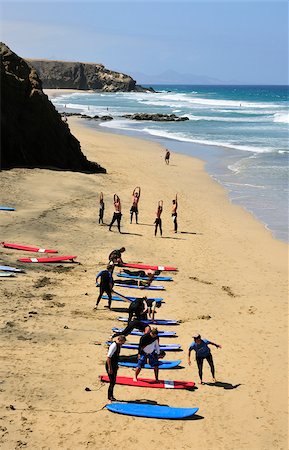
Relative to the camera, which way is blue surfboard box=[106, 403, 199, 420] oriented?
to the viewer's right

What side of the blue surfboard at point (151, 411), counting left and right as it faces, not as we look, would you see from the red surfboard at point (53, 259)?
left

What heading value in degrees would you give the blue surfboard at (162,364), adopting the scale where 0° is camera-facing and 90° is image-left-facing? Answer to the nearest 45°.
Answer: approximately 270°

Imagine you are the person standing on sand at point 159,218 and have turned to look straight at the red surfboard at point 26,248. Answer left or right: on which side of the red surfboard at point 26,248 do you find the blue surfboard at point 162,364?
left

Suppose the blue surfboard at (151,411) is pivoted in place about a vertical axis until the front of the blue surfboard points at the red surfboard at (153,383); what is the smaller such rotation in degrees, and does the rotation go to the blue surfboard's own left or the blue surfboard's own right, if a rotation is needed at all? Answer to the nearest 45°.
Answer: approximately 90° to the blue surfboard's own left

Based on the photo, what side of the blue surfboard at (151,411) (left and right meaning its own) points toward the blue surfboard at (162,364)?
left

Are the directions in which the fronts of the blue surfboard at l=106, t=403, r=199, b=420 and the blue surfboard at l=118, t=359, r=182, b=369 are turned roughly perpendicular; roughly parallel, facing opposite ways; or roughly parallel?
roughly parallel
